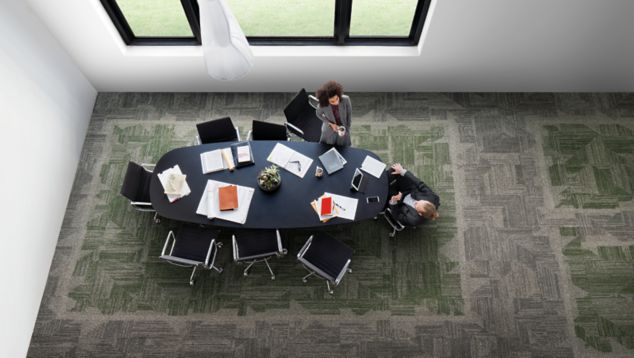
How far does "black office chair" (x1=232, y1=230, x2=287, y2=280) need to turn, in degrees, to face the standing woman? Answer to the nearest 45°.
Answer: approximately 90° to its right

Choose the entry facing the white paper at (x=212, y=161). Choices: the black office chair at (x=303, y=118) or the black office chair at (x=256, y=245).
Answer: the black office chair at (x=256, y=245)

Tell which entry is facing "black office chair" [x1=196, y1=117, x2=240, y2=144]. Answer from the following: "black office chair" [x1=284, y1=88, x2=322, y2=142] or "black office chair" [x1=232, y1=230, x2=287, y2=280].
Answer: "black office chair" [x1=232, y1=230, x2=287, y2=280]

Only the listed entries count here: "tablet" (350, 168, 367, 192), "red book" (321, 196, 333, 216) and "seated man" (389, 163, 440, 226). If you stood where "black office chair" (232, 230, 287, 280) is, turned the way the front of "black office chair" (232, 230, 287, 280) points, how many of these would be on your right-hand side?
3

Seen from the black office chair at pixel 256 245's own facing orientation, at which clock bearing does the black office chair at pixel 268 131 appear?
the black office chair at pixel 268 131 is roughly at 1 o'clock from the black office chair at pixel 256 245.

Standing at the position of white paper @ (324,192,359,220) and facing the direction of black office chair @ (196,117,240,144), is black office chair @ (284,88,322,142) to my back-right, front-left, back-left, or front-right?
front-right

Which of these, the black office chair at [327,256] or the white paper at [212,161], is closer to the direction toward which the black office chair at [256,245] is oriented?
the white paper

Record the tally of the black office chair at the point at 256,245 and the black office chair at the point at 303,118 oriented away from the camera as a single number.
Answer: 1

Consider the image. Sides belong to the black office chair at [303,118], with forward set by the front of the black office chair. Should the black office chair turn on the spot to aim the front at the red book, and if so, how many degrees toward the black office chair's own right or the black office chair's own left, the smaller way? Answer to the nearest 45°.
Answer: approximately 45° to the black office chair's own right

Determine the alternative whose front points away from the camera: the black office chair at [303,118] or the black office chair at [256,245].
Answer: the black office chair at [256,245]

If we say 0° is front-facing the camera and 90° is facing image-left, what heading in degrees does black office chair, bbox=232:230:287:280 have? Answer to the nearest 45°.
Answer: approximately 180°

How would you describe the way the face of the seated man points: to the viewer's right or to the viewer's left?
to the viewer's left

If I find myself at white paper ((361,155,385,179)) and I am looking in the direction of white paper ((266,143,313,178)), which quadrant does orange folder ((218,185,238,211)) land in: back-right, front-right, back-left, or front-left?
front-left

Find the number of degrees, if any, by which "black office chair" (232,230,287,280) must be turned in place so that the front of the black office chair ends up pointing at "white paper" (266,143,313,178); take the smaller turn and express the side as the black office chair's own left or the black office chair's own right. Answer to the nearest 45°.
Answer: approximately 45° to the black office chair's own right

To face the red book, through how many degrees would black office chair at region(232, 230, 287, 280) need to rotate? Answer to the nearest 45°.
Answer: approximately 90° to its right

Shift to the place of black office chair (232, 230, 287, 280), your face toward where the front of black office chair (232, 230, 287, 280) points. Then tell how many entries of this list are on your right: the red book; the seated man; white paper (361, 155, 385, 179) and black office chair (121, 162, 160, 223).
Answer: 3
